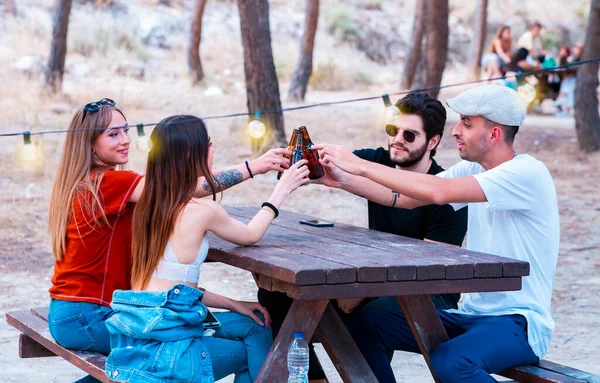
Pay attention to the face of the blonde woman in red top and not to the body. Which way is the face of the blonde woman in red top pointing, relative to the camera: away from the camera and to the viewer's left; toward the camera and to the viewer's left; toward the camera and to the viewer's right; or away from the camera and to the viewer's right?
toward the camera and to the viewer's right

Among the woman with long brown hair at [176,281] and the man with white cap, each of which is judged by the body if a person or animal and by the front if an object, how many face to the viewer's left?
1

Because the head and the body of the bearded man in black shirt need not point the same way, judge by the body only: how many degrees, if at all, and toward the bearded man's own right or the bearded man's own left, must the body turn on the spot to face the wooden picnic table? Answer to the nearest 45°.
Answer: approximately 45° to the bearded man's own left

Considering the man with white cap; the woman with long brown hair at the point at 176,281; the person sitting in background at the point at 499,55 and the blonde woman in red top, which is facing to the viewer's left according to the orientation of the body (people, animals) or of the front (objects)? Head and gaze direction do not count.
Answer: the man with white cap

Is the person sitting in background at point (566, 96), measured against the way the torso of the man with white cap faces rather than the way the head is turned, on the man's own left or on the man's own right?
on the man's own right

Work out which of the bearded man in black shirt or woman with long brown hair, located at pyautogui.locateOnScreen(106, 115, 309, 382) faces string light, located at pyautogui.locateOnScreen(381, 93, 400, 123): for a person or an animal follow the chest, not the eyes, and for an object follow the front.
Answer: the woman with long brown hair

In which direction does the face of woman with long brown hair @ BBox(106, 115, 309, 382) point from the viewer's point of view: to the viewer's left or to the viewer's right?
to the viewer's right

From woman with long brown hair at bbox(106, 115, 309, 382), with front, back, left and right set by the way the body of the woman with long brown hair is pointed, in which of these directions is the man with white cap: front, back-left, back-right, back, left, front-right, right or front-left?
front-right

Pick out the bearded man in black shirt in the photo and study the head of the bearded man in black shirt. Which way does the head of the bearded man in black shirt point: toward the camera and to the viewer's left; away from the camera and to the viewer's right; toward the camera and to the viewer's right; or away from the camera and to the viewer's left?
toward the camera and to the viewer's left

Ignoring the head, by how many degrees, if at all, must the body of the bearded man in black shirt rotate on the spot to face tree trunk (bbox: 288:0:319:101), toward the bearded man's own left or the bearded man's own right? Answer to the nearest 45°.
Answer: approximately 135° to the bearded man's own right

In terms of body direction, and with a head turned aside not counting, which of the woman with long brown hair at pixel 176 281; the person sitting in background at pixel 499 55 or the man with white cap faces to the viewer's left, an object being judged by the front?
the man with white cap

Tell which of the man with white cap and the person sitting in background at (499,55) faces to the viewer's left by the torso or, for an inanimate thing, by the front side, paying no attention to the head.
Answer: the man with white cap

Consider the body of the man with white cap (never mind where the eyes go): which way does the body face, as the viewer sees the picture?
to the viewer's left

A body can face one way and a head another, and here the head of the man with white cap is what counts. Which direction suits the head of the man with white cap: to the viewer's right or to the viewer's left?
to the viewer's left

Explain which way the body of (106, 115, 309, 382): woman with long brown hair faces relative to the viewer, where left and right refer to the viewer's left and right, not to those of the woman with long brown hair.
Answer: facing away from the viewer and to the right of the viewer
